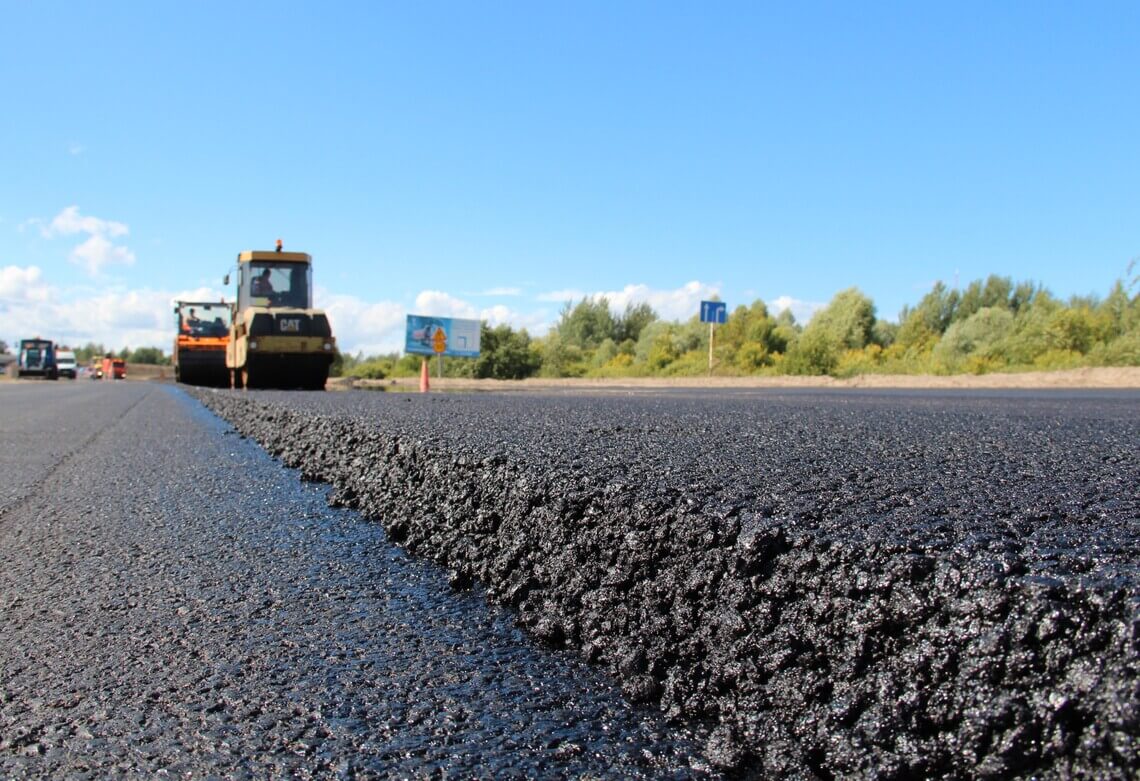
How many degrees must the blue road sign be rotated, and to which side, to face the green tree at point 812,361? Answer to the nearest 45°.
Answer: approximately 135° to its left

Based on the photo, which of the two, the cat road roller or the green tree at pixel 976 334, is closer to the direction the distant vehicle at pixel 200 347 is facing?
the cat road roller

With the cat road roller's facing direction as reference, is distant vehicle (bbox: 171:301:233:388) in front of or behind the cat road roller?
behind

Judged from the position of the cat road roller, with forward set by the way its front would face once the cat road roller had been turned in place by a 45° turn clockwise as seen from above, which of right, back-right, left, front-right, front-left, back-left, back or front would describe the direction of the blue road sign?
back

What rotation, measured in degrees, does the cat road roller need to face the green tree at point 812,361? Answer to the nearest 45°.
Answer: approximately 135° to its left

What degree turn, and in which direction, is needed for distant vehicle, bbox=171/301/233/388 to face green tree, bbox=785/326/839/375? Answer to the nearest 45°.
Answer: approximately 90° to its left

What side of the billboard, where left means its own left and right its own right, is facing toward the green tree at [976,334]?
left

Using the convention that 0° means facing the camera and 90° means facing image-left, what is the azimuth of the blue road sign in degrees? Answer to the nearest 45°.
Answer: approximately 0°
